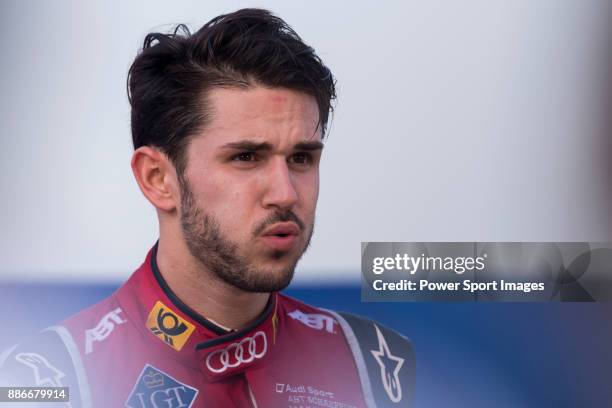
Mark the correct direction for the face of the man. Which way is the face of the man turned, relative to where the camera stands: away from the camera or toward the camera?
toward the camera

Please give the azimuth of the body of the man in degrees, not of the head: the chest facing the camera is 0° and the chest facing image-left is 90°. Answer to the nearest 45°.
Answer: approximately 315°
